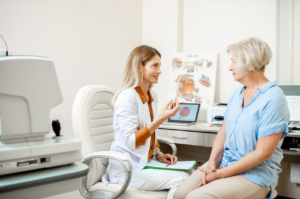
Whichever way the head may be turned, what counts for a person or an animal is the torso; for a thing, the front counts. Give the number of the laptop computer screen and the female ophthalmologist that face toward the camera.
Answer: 1

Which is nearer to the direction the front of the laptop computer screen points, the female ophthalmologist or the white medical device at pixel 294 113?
the female ophthalmologist

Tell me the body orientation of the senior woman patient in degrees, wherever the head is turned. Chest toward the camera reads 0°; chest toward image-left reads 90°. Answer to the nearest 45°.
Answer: approximately 45°

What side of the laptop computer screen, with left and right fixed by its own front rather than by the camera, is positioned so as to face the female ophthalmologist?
front

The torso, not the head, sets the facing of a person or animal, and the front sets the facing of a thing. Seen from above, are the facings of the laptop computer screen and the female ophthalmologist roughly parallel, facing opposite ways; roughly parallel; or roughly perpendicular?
roughly perpendicular

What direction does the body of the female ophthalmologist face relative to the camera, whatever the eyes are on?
to the viewer's right

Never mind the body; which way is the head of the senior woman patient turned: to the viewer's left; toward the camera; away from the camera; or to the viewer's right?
to the viewer's left

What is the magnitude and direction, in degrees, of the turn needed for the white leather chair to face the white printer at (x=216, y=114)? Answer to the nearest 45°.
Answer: approximately 90° to its left

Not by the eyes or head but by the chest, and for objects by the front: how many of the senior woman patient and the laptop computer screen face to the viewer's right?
0
